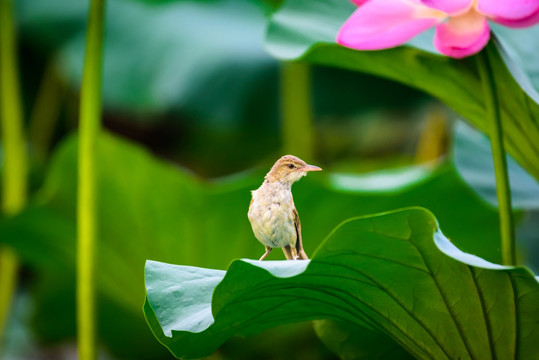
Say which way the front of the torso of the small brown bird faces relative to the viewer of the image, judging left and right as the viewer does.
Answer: facing the viewer

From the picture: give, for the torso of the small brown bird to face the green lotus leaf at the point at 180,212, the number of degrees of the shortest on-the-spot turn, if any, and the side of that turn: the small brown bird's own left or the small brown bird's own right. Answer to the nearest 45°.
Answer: approximately 180°
